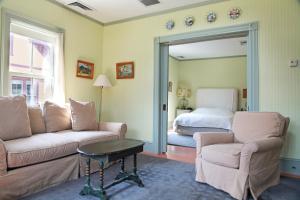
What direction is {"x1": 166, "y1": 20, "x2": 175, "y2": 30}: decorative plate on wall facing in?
toward the camera

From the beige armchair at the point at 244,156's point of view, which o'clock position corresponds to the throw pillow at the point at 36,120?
The throw pillow is roughly at 1 o'clock from the beige armchair.

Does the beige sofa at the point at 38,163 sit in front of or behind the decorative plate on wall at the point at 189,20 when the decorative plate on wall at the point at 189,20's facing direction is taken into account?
in front

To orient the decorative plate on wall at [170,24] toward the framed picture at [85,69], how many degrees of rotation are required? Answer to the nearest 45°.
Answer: approximately 90° to its right

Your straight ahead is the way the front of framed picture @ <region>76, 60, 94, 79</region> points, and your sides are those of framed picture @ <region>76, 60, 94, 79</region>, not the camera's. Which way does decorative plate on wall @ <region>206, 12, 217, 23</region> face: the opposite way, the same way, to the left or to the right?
to the right

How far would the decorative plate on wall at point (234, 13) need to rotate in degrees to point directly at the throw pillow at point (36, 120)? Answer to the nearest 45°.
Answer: approximately 45° to its right

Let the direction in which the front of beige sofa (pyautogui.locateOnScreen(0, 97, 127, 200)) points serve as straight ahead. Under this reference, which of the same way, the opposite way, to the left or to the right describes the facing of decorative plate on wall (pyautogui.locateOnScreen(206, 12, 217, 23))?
to the right

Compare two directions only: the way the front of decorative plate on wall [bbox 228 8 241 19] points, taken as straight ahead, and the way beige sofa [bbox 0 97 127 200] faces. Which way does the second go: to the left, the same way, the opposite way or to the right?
to the left

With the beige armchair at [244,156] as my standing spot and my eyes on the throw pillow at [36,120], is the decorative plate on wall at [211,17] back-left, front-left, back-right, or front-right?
front-right

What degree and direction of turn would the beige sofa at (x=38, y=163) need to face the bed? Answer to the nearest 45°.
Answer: approximately 90° to its left

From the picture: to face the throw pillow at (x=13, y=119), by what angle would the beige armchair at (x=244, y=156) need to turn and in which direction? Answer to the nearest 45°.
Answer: approximately 45° to its right

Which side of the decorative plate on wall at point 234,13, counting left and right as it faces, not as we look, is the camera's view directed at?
front
